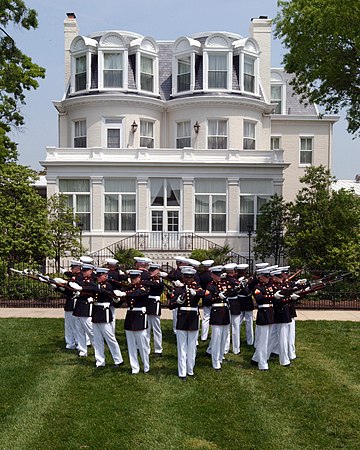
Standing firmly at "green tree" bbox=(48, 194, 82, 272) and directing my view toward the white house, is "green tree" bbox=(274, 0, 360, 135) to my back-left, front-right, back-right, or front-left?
front-right

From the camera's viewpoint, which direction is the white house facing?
toward the camera

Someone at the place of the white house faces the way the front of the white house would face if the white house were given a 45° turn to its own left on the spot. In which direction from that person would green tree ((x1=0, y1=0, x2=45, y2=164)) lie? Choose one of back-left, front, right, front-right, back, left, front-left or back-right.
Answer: right

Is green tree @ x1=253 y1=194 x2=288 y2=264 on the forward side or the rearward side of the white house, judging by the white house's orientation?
on the forward side

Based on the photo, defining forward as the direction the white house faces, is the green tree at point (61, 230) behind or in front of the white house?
in front

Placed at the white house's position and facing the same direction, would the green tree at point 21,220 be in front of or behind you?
in front

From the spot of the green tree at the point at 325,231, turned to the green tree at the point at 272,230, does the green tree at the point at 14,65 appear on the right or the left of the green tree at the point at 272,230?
left
